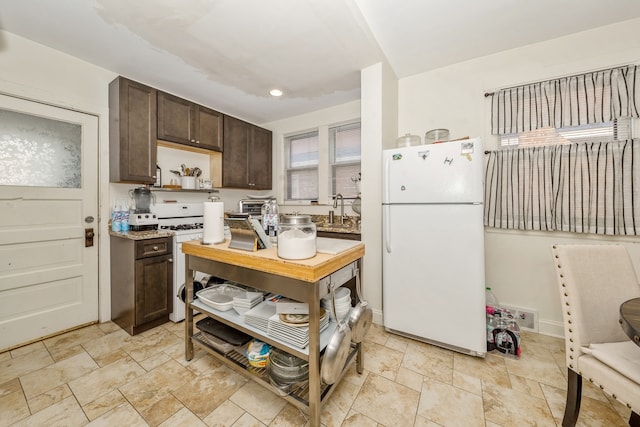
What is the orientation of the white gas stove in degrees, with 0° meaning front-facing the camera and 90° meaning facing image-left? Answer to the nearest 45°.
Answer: approximately 315°

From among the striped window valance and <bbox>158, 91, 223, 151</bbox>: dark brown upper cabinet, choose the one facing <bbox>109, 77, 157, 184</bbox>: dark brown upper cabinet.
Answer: the striped window valance

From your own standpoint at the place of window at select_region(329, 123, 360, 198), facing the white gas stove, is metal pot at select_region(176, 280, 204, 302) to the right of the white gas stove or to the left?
left

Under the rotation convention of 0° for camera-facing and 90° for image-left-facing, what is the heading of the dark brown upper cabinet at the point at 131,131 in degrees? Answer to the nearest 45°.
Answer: approximately 315°

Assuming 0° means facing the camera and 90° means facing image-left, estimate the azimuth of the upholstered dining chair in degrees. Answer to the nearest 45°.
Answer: approximately 315°

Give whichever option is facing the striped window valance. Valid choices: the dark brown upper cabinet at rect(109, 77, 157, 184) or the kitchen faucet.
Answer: the dark brown upper cabinet

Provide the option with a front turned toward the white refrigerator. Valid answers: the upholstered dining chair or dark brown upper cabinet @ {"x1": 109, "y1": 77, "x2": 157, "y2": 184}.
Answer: the dark brown upper cabinet
